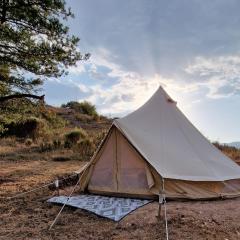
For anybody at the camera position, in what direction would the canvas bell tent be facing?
facing the viewer and to the left of the viewer

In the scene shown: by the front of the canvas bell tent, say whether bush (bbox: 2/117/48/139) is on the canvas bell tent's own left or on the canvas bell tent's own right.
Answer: on the canvas bell tent's own right

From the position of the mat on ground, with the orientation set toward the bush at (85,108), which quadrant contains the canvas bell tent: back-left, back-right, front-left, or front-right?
front-right

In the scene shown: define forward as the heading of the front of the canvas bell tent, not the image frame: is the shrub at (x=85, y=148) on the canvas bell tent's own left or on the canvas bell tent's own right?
on the canvas bell tent's own right

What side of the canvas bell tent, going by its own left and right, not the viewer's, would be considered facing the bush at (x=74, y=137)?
right

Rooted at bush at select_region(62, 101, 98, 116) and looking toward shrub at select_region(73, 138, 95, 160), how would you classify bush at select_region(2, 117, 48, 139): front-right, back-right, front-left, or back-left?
front-right

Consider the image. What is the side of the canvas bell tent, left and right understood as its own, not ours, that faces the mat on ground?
front

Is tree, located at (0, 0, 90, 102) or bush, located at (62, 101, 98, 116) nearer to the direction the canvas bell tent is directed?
the tree

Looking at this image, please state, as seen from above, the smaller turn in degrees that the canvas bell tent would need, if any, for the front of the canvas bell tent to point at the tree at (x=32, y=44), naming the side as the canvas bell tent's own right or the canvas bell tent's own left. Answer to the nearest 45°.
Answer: approximately 45° to the canvas bell tent's own right
